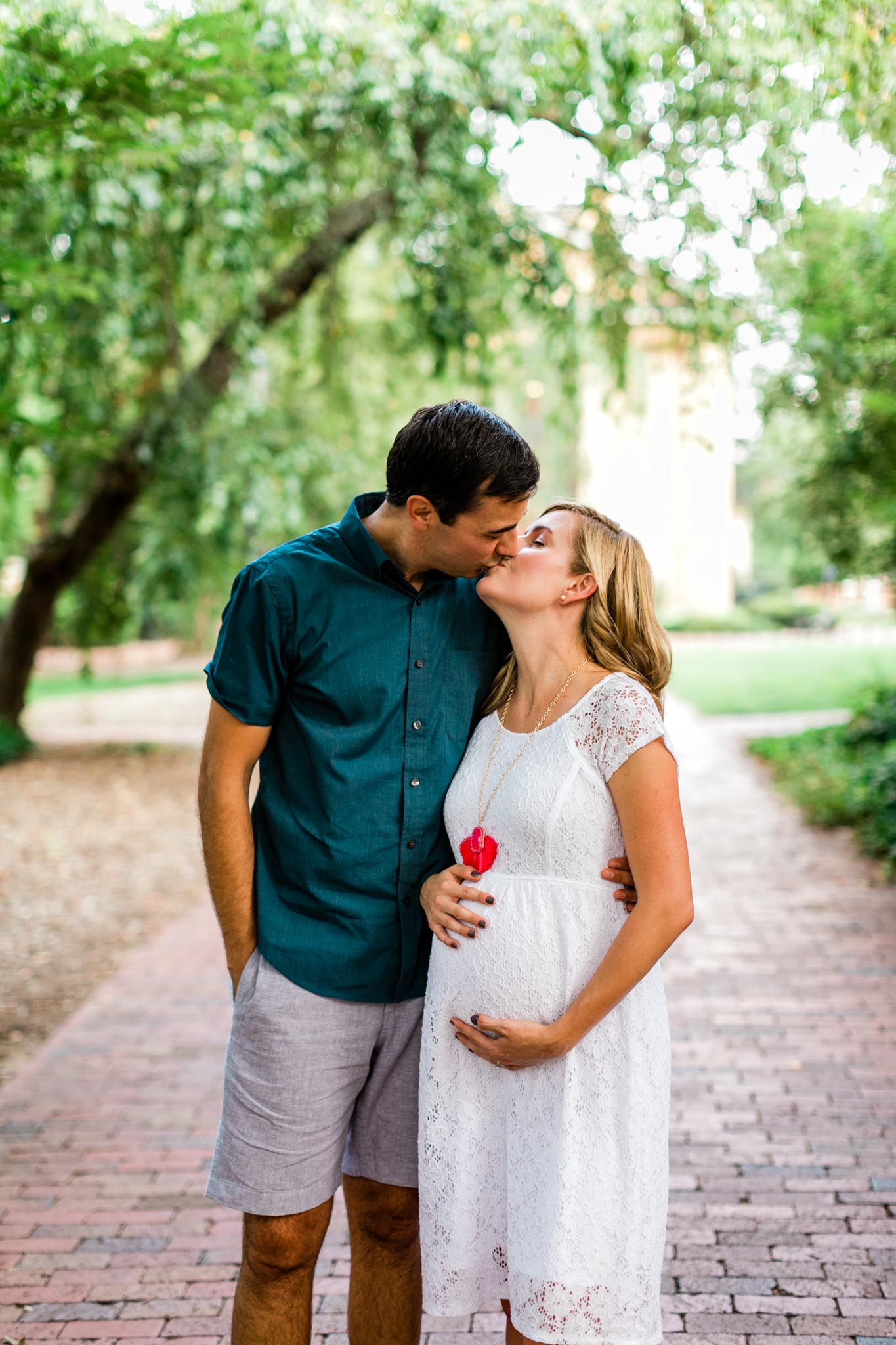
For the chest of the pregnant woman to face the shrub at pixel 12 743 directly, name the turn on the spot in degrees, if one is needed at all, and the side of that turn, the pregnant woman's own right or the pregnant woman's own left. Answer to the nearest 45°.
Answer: approximately 90° to the pregnant woman's own right

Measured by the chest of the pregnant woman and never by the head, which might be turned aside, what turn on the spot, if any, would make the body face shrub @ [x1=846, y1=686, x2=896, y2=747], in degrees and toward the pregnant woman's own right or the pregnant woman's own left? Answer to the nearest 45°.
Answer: approximately 135° to the pregnant woman's own right

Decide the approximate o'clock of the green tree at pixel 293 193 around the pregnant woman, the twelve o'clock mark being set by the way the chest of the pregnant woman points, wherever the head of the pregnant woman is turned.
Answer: The green tree is roughly at 4 o'clock from the pregnant woman.

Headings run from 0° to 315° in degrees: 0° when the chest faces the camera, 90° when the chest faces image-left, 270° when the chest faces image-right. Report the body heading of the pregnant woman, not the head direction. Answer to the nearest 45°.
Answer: approximately 45°

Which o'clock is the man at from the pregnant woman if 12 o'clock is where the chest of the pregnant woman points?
The man is roughly at 2 o'clock from the pregnant woman.

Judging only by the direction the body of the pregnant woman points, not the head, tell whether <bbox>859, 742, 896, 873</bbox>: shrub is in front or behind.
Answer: behind

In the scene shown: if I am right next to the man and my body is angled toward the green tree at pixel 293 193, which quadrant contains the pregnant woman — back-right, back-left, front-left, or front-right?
back-right
